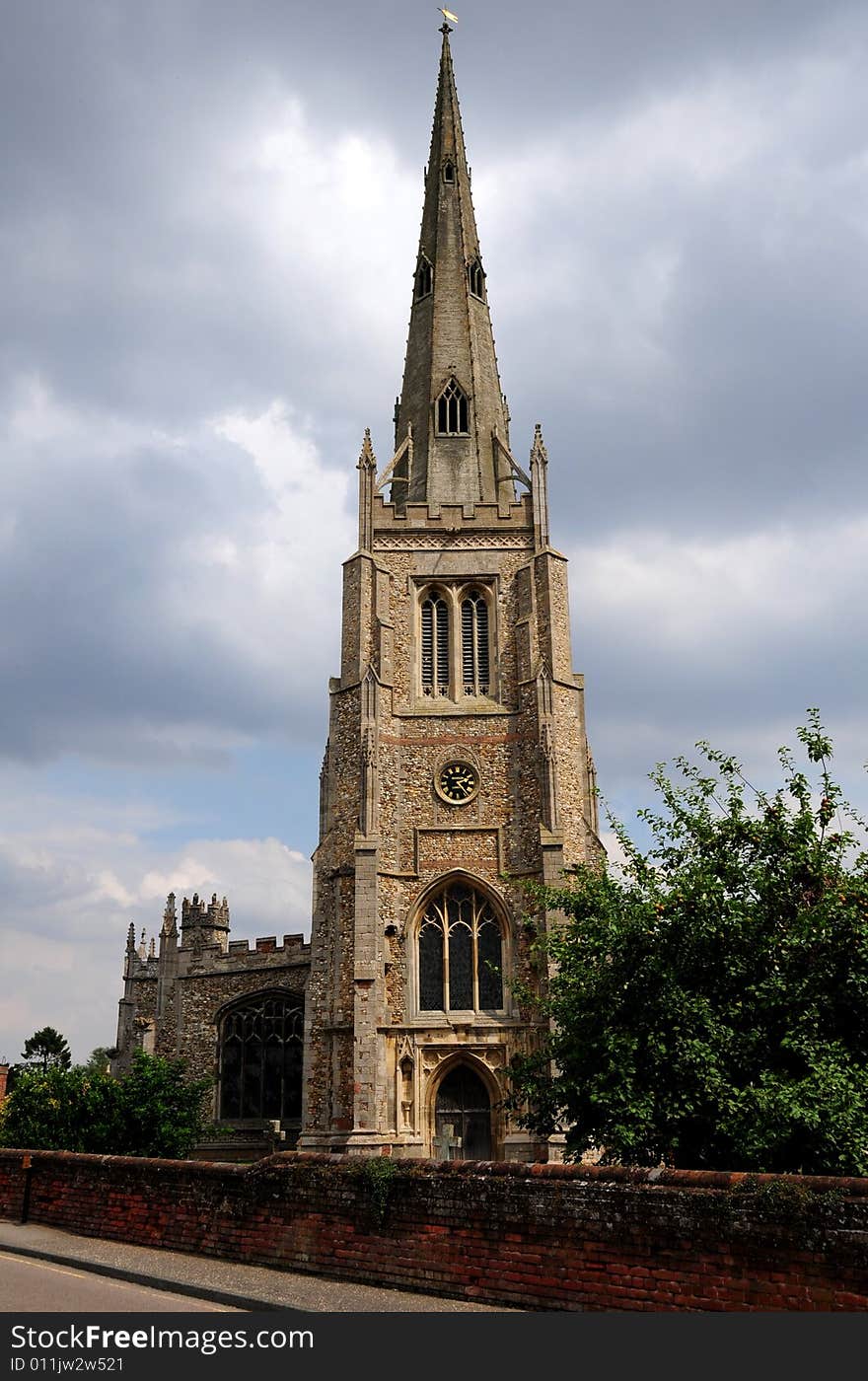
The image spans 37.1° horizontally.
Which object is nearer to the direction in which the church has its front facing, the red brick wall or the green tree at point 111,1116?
the red brick wall

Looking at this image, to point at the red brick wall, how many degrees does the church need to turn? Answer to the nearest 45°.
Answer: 0° — it already faces it

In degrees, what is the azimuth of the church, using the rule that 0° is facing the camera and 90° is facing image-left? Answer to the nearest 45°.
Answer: approximately 0°

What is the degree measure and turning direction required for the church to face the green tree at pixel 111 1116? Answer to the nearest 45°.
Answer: approximately 45° to its right

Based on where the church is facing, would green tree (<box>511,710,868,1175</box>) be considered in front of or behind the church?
in front
